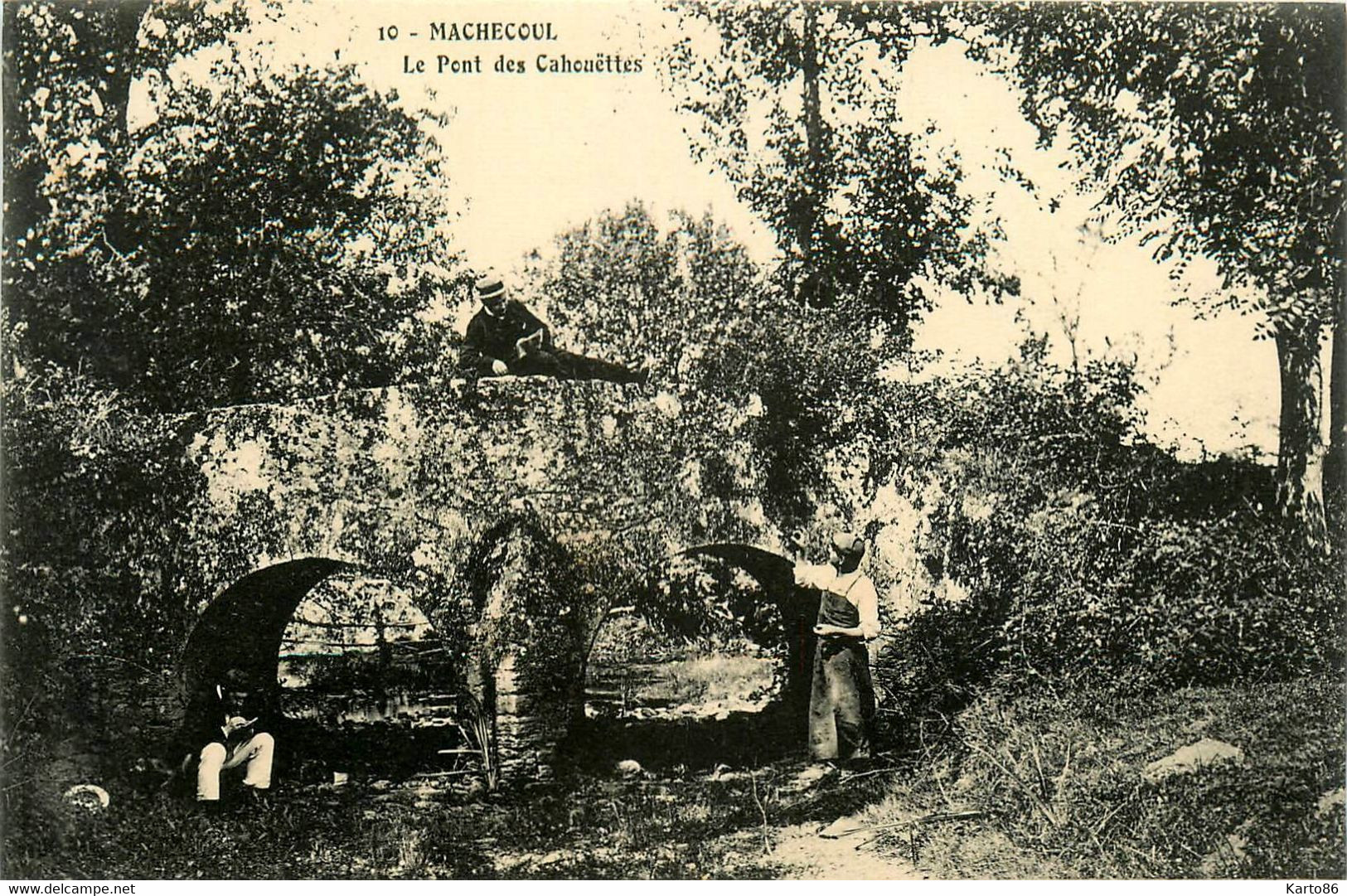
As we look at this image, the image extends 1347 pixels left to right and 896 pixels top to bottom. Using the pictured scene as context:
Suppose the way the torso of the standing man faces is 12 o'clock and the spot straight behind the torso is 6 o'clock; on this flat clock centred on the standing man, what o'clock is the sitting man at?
The sitting man is roughly at 1 o'clock from the standing man.

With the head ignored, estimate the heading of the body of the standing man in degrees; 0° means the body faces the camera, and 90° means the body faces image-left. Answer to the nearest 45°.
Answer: approximately 45°
